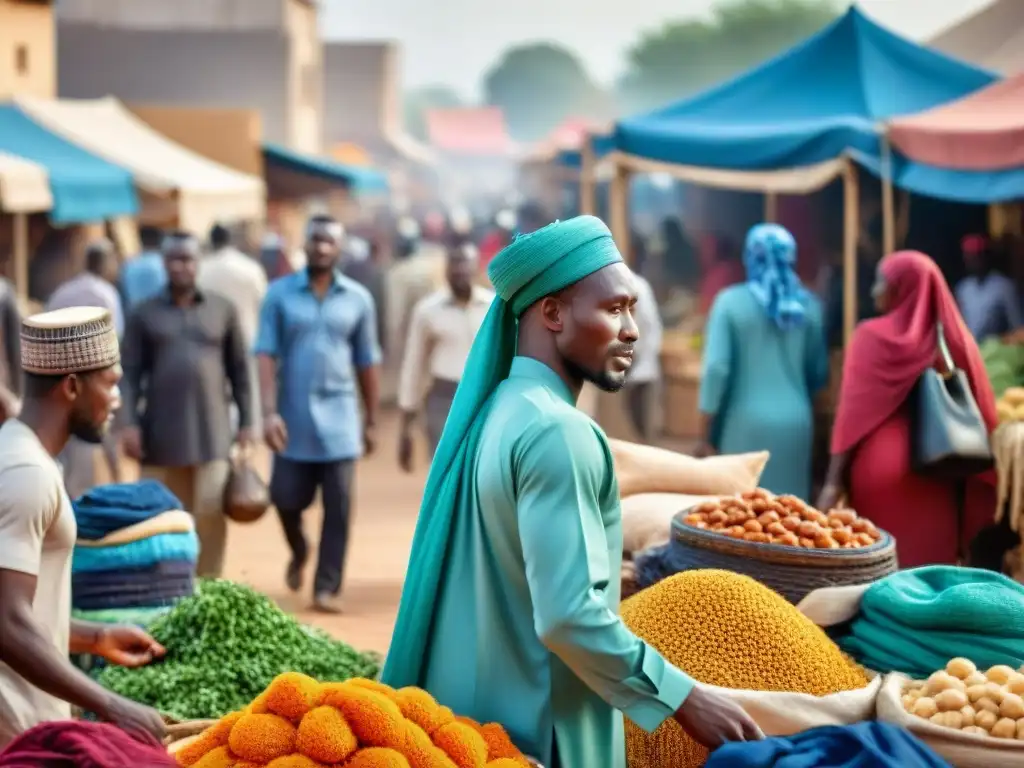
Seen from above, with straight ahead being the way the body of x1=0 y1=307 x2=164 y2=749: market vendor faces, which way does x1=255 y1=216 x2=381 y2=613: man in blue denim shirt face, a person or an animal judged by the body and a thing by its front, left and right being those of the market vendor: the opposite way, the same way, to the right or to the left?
to the right

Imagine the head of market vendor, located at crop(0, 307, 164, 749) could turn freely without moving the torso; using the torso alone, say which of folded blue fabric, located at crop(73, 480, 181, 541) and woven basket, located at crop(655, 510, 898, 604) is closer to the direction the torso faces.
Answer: the woven basket

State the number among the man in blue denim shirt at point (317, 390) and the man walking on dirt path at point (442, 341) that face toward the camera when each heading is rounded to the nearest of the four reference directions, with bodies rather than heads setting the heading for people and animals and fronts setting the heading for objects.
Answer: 2

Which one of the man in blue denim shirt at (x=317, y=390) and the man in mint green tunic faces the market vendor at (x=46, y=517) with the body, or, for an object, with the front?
the man in blue denim shirt

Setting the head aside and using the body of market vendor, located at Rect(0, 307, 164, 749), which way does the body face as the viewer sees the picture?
to the viewer's right

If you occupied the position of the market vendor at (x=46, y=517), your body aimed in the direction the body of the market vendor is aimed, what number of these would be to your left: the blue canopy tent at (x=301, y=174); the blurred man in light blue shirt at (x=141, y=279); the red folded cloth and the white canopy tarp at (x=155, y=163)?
3

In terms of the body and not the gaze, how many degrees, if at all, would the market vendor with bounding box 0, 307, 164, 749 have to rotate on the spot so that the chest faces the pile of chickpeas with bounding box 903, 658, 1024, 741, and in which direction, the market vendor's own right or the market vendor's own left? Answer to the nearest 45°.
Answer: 0° — they already face it

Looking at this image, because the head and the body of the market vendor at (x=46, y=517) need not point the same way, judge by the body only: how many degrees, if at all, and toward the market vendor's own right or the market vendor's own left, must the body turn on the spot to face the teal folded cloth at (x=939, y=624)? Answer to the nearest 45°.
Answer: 0° — they already face it

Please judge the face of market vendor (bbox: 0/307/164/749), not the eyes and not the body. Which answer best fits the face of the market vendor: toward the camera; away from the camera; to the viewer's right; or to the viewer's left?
to the viewer's right

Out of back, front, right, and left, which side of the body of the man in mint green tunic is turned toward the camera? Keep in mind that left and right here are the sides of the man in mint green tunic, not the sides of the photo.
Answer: right

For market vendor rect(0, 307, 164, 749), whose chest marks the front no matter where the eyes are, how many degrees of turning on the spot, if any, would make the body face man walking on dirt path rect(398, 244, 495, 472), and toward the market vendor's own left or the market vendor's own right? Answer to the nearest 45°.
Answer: approximately 45° to the market vendor's own left

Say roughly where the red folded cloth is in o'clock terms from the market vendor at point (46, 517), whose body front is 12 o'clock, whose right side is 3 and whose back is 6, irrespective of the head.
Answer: The red folded cloth is roughly at 3 o'clock from the market vendor.

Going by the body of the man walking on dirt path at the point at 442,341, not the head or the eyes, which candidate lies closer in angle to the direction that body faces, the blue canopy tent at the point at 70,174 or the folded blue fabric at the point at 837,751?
the folded blue fabric
